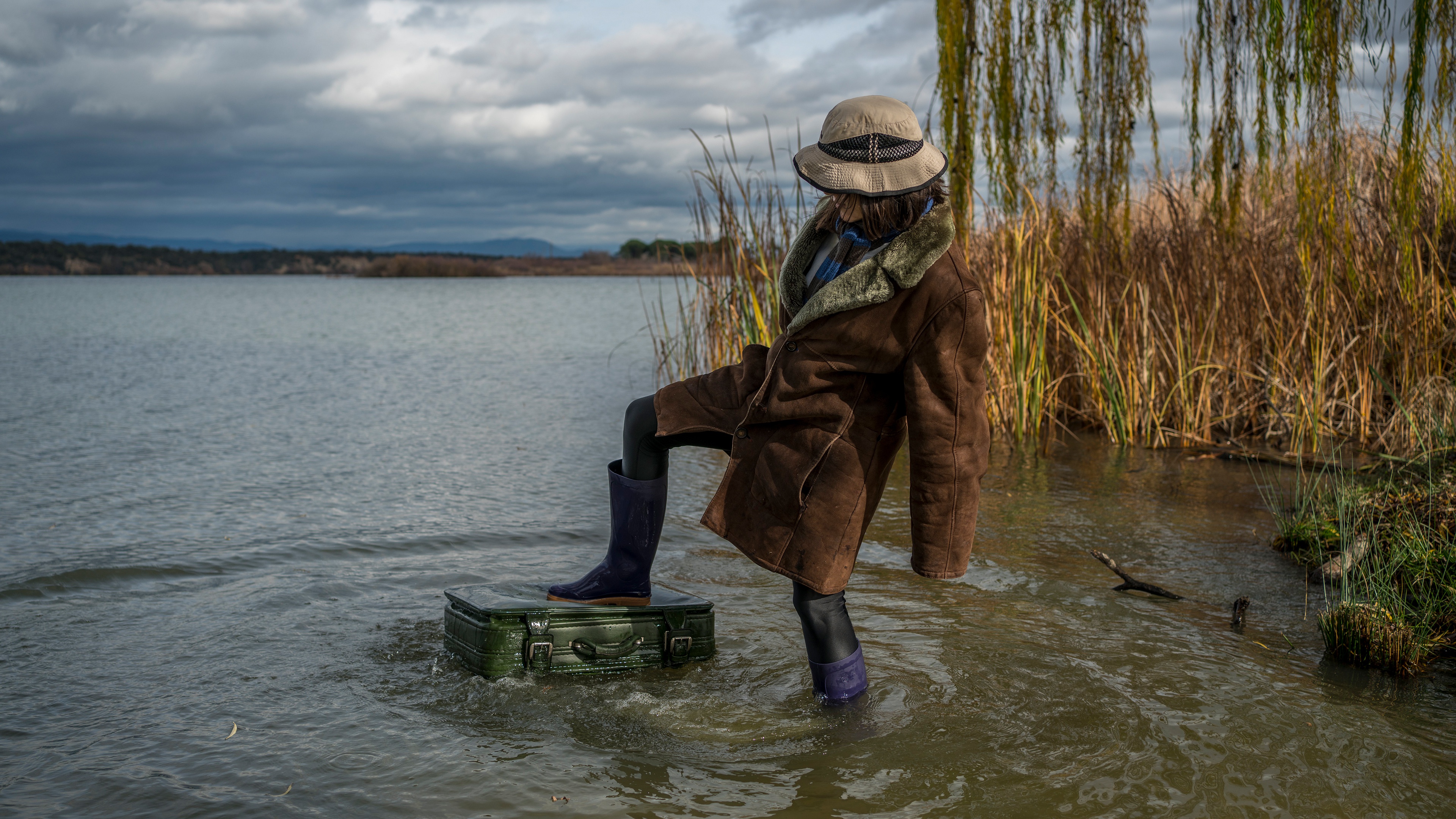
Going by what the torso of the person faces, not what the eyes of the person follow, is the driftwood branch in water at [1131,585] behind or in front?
behind
